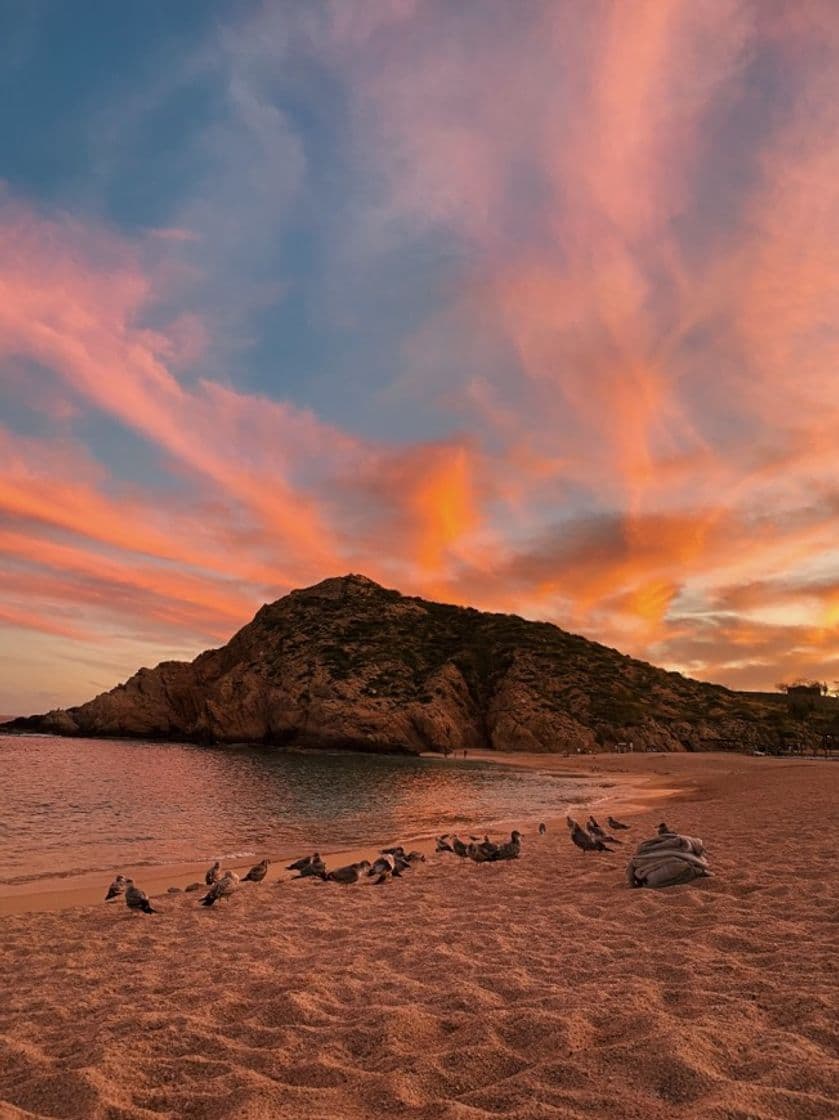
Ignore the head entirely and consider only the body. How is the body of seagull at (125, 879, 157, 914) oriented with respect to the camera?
to the viewer's left

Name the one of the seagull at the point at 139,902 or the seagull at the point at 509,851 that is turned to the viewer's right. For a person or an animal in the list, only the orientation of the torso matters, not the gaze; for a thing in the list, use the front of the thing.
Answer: the seagull at the point at 509,851

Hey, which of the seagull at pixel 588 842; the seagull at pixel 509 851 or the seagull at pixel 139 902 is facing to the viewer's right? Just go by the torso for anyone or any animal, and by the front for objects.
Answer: the seagull at pixel 509 851

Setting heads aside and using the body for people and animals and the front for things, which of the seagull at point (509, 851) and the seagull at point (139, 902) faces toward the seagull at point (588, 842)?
the seagull at point (509, 851)

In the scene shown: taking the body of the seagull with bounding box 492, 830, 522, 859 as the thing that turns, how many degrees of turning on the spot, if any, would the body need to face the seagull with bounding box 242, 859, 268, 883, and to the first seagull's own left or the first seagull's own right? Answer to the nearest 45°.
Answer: approximately 180°

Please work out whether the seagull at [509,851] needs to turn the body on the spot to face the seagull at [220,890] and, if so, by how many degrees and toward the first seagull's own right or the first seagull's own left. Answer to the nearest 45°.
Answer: approximately 135° to the first seagull's own right

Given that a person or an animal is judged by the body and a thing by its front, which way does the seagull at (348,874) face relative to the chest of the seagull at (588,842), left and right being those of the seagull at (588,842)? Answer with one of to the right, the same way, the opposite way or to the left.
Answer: the opposite way
